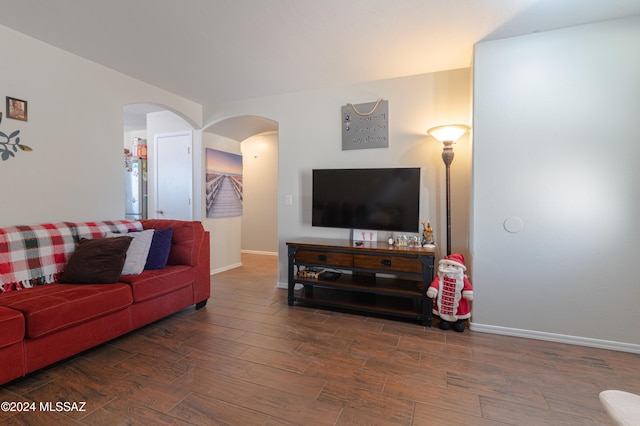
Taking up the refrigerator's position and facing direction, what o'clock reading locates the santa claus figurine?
The santa claus figurine is roughly at 11 o'clock from the refrigerator.

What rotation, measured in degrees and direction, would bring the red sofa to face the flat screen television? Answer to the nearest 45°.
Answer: approximately 45° to its left

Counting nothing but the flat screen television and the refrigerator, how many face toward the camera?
2

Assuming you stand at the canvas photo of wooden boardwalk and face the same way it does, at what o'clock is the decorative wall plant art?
The decorative wall plant art is roughly at 3 o'clock from the canvas photo of wooden boardwalk.

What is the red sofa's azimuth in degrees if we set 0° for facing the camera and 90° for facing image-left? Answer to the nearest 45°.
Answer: approximately 315°

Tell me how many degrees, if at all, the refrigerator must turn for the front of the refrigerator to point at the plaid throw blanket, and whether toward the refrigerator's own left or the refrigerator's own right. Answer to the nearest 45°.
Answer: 0° — it already faces it

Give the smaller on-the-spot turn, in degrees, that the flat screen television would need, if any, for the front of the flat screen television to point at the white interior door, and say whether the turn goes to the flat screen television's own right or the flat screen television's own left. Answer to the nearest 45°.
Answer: approximately 90° to the flat screen television's own right

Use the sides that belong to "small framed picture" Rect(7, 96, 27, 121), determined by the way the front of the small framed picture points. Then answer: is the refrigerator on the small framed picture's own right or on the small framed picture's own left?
on the small framed picture's own left

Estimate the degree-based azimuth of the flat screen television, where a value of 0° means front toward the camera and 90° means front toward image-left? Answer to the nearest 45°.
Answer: approximately 0°

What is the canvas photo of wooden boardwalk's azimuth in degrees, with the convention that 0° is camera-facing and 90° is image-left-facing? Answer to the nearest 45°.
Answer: approximately 315°

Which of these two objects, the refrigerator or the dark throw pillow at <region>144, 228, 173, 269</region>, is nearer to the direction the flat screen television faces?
the dark throw pillow
